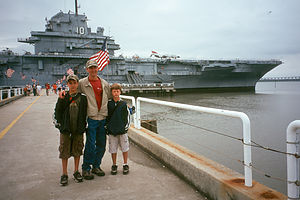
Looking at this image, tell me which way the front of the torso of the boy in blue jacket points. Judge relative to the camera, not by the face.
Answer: toward the camera

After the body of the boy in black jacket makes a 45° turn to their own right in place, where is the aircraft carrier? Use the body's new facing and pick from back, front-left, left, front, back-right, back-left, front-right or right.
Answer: back-right

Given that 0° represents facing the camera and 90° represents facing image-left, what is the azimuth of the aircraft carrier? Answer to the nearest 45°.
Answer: approximately 270°

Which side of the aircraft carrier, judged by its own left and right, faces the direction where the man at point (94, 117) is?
right

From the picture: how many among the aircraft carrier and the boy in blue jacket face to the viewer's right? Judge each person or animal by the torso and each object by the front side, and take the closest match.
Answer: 1

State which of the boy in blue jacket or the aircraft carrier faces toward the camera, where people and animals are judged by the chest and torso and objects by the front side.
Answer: the boy in blue jacket

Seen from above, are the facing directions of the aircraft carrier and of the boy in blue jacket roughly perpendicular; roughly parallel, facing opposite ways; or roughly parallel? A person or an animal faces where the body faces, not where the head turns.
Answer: roughly perpendicular

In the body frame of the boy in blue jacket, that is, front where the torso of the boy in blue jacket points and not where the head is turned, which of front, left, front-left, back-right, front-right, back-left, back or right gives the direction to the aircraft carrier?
back

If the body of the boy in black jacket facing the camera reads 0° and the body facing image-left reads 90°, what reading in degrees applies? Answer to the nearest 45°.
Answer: approximately 0°
